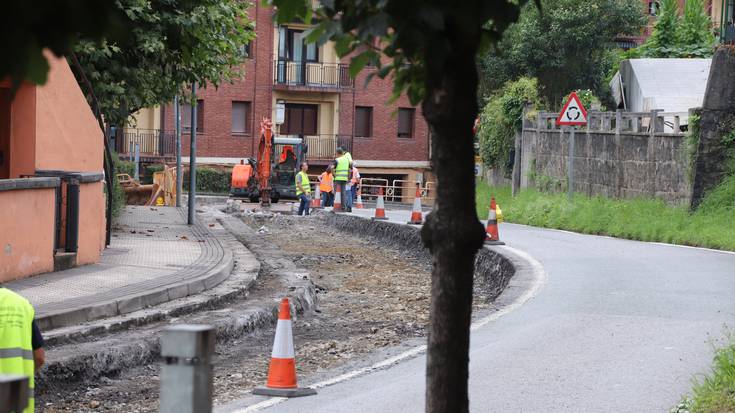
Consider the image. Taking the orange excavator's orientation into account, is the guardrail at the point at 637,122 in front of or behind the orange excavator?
in front

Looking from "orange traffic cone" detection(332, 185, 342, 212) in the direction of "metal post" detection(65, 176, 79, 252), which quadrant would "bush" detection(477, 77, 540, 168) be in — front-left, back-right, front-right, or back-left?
back-left

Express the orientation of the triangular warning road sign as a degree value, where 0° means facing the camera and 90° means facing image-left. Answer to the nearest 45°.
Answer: approximately 0°

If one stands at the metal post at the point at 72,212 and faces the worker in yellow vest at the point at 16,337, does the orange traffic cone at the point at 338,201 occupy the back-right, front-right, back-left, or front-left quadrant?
back-left

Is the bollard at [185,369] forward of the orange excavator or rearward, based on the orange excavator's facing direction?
forward

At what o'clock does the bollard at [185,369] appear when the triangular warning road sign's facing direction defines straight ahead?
The bollard is roughly at 12 o'clock from the triangular warning road sign.

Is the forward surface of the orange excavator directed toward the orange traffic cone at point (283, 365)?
yes

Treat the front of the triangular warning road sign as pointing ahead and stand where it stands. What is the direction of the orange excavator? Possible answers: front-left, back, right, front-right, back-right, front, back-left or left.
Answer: back-right

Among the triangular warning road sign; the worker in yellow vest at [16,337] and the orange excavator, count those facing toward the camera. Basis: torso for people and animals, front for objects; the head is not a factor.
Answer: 2
